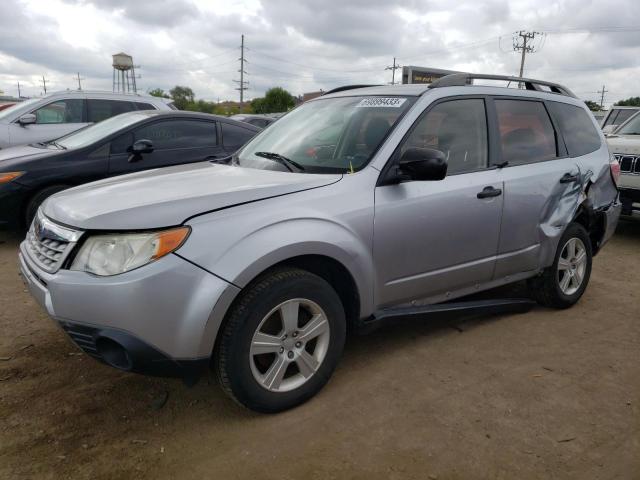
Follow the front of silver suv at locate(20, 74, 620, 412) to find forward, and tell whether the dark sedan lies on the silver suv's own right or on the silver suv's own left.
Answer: on the silver suv's own right

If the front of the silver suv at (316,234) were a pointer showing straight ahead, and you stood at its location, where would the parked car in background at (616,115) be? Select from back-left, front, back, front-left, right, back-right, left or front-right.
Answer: back

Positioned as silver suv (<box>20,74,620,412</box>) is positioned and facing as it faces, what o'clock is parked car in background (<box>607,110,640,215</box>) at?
The parked car in background is roughly at 6 o'clock from the silver suv.

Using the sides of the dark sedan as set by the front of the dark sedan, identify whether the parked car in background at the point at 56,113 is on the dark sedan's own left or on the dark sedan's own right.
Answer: on the dark sedan's own right

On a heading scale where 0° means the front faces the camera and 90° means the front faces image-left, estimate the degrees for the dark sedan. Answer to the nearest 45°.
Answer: approximately 45°

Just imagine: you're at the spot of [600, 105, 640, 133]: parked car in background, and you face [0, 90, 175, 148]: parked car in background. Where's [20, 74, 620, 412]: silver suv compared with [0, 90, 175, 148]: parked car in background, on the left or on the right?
left

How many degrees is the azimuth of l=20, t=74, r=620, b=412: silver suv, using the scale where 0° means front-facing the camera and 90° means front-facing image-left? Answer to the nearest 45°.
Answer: approximately 45°

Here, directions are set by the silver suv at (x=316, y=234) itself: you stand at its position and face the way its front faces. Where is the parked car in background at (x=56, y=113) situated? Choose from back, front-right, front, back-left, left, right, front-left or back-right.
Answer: right
